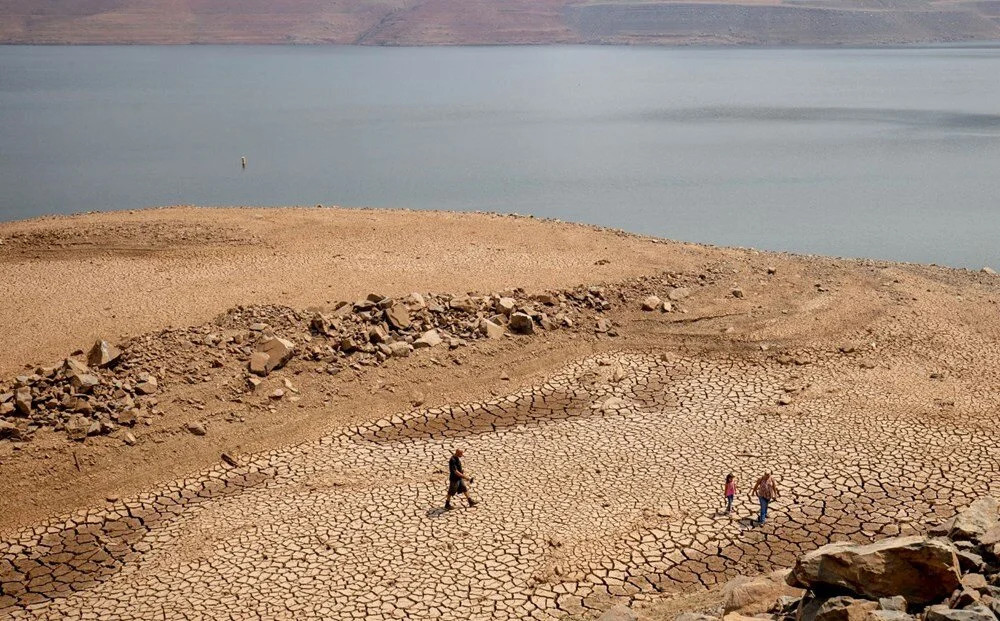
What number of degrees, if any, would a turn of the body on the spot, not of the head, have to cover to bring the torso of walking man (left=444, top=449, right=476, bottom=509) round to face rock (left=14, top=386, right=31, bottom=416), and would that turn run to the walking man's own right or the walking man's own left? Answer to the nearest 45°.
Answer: approximately 180°

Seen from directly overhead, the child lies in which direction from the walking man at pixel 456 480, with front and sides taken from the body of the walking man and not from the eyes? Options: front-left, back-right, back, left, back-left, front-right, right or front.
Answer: front

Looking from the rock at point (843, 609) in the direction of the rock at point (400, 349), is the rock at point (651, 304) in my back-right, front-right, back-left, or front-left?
front-right

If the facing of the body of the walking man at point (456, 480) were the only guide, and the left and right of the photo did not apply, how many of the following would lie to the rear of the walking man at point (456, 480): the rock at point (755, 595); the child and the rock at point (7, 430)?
1

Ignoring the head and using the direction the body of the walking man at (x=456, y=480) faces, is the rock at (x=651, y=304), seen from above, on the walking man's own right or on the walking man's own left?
on the walking man's own left

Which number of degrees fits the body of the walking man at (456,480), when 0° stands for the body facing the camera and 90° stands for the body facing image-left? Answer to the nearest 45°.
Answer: approximately 270°

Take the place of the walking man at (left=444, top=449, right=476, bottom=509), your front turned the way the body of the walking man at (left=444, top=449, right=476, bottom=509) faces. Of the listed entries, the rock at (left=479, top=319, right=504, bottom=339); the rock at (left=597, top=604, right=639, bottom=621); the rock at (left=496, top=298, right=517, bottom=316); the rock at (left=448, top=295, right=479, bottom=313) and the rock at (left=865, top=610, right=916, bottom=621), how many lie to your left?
3

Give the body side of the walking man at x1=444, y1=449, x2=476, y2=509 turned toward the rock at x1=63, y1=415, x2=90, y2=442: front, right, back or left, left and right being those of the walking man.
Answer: back

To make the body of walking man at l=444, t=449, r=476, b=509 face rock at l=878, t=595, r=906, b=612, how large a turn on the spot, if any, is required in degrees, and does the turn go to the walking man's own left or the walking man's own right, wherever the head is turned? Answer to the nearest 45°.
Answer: approximately 45° to the walking man's own right

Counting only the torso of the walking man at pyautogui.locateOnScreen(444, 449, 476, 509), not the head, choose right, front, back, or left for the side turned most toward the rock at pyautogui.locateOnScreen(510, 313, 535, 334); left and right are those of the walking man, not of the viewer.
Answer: left

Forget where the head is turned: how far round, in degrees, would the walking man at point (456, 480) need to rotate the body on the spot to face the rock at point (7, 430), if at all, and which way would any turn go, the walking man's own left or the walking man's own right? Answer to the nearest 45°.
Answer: approximately 180°

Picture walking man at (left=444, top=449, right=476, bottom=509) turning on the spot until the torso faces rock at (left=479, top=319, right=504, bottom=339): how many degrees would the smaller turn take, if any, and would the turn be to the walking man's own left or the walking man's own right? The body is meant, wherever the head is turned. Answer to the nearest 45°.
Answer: approximately 90° to the walking man's own left

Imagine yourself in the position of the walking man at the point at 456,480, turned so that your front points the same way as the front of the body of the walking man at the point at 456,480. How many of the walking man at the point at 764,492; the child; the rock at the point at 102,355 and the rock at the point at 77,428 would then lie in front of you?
2

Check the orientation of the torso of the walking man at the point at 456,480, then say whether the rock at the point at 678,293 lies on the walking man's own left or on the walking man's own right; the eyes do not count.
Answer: on the walking man's own left

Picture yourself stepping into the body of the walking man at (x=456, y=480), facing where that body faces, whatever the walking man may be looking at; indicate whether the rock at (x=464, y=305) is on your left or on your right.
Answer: on your left
